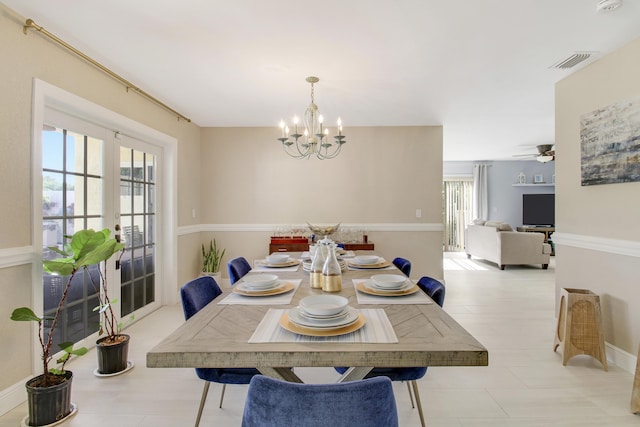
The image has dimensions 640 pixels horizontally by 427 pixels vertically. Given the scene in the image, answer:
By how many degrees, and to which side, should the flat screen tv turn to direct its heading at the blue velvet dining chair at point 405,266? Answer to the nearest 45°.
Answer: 0° — it already faces it

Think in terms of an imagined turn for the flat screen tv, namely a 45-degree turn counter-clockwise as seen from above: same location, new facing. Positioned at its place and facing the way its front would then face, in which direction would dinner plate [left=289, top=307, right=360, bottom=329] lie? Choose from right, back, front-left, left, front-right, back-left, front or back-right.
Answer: front-right

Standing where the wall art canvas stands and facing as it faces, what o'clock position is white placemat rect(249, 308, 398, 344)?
The white placemat is roughly at 11 o'clock from the wall art canvas.

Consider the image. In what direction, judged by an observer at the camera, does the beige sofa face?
facing away from the viewer and to the right of the viewer

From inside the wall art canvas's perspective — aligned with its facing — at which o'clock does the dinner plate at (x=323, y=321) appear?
The dinner plate is roughly at 11 o'clock from the wall art canvas.

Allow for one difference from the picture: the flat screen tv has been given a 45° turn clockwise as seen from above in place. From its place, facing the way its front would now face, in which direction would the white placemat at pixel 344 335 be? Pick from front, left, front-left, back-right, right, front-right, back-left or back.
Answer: front-left

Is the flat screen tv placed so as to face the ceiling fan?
yes

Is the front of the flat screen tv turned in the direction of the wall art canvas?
yes

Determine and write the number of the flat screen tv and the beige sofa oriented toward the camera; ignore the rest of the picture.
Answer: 1

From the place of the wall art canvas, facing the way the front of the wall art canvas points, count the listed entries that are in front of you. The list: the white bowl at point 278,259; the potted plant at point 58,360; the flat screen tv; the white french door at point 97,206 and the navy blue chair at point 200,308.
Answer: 4

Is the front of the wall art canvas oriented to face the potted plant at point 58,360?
yes

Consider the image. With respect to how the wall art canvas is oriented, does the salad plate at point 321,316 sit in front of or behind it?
in front

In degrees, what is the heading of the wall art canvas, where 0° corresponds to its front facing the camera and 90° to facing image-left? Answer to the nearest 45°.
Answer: approximately 45°

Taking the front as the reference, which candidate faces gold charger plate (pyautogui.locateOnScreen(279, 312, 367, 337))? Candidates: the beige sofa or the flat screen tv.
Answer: the flat screen tv

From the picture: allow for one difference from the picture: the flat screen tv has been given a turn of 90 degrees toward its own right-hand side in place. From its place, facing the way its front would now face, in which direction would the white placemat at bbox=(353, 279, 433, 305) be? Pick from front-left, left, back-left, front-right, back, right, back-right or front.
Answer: left

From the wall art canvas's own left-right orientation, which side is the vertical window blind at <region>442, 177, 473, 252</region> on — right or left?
on its right

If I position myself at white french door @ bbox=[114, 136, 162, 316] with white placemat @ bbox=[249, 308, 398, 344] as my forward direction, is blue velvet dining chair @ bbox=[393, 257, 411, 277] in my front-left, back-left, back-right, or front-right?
front-left

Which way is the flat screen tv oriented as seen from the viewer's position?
toward the camera

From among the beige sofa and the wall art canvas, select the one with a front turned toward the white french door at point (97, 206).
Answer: the wall art canvas
